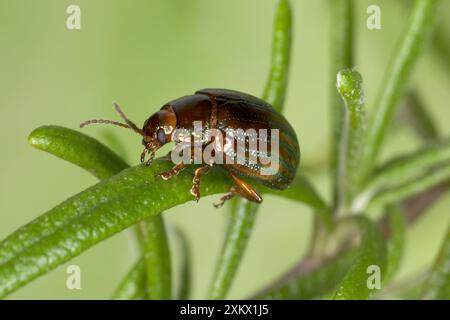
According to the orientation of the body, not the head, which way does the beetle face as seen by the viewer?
to the viewer's left
